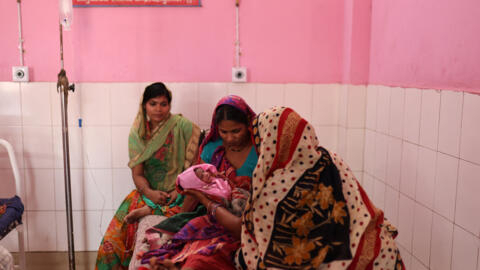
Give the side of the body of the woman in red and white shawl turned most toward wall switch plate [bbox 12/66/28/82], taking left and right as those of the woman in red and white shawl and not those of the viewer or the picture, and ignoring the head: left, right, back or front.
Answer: front

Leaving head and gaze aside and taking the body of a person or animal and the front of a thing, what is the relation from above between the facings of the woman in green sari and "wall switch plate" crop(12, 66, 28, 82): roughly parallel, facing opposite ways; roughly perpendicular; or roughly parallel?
roughly parallel

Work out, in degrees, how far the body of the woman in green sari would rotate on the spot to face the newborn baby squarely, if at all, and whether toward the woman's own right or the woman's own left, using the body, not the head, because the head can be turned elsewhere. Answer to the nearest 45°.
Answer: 0° — they already face them

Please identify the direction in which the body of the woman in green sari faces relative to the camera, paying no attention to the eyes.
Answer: toward the camera

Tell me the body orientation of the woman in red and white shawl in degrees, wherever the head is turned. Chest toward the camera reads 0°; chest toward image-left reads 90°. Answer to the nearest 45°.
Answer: approximately 135°

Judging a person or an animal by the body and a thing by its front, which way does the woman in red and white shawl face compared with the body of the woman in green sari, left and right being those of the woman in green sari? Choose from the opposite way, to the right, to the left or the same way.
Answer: the opposite way

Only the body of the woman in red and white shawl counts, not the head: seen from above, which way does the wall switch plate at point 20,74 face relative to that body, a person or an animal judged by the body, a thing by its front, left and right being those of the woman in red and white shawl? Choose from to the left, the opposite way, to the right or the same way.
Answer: the opposite way

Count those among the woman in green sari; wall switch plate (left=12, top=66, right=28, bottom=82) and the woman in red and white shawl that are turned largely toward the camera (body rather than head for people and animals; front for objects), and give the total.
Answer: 2

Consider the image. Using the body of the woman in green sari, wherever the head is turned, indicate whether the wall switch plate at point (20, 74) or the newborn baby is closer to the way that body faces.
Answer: the newborn baby

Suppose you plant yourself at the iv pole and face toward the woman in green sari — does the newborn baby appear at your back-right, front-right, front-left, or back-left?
front-right

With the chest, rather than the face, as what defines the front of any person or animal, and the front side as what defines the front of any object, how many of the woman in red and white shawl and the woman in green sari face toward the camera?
1

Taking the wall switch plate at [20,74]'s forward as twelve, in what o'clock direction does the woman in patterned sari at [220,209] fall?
The woman in patterned sari is roughly at 11 o'clock from the wall switch plate.

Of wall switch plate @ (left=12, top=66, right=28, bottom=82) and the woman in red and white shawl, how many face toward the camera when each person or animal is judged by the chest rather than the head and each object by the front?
1

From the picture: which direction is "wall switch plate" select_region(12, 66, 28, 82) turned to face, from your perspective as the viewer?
facing the viewer

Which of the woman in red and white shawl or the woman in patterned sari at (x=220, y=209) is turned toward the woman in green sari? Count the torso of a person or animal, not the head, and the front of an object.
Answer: the woman in red and white shawl

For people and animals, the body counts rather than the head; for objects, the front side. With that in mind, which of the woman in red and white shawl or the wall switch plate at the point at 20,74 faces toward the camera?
the wall switch plate

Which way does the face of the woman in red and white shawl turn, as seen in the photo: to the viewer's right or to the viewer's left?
to the viewer's left

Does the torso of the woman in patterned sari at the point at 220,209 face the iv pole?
no
